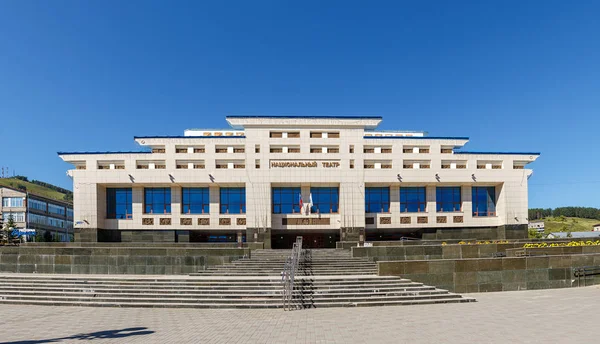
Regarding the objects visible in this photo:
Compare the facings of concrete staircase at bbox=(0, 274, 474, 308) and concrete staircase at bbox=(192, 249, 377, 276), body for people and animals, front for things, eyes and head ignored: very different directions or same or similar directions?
same or similar directions

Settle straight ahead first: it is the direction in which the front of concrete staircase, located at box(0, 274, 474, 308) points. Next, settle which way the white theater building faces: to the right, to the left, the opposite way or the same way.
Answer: the same way

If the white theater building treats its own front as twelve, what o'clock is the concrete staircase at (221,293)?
The concrete staircase is roughly at 12 o'clock from the white theater building.

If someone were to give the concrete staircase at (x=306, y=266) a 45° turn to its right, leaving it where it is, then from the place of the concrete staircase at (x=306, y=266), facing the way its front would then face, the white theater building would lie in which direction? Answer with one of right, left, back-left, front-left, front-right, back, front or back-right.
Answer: back-right

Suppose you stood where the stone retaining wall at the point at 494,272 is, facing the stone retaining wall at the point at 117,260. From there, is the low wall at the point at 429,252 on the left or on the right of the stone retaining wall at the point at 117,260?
right

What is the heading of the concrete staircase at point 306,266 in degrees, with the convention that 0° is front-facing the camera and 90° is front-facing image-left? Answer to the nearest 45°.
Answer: approximately 0°

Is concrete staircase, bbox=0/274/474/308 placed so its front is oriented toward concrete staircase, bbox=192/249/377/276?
no

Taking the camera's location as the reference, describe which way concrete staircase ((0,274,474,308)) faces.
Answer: facing the viewer

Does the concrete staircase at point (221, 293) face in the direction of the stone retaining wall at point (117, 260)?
no

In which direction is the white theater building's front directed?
toward the camera

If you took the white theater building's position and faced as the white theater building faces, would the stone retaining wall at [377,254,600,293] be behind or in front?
in front
